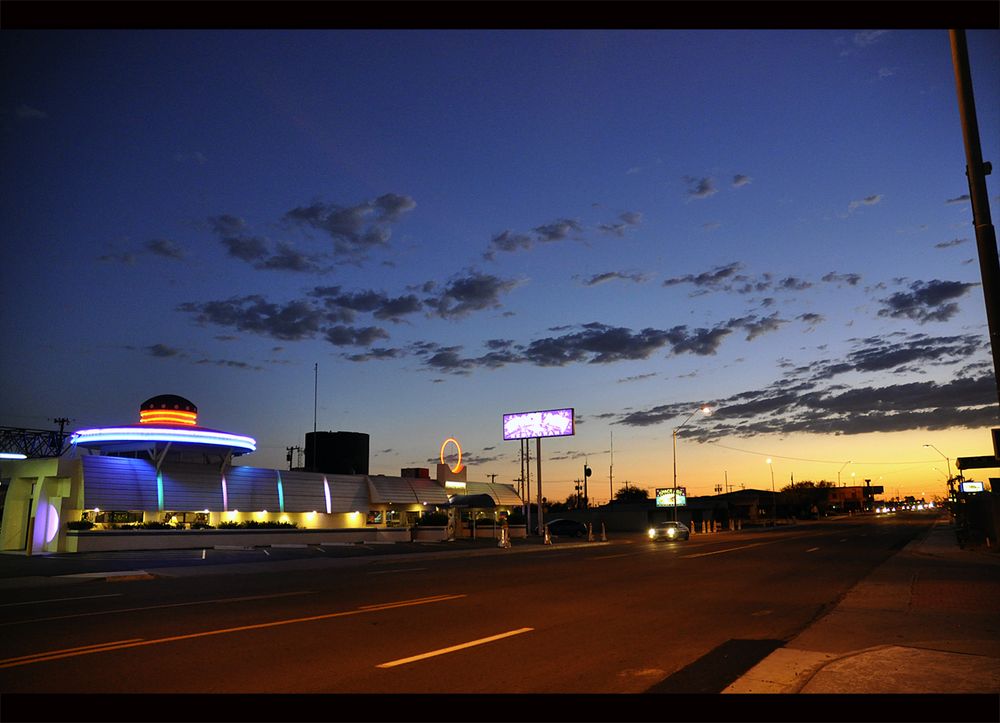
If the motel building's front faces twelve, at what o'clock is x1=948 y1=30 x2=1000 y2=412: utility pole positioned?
The utility pole is roughly at 1 o'clock from the motel building.

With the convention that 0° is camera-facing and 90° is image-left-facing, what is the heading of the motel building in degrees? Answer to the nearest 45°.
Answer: approximately 315°
